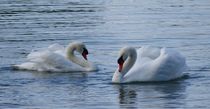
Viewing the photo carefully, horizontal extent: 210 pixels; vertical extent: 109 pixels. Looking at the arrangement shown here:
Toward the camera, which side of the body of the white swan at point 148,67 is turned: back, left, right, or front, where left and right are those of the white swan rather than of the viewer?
left

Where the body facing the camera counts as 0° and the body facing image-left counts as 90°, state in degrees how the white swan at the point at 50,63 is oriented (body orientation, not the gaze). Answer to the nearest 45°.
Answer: approximately 270°
